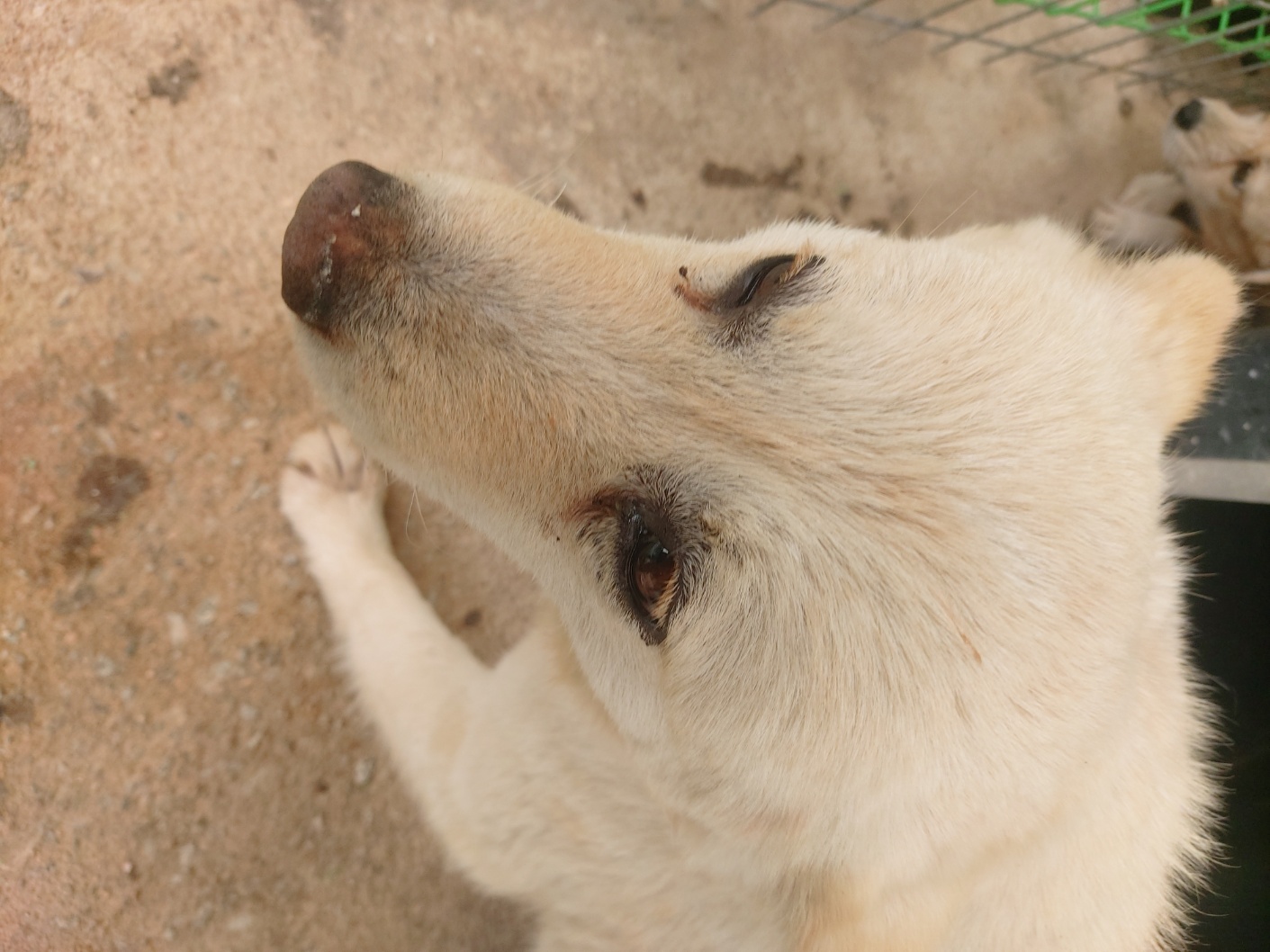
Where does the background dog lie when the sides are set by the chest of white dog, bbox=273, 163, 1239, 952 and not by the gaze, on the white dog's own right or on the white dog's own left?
on the white dog's own right

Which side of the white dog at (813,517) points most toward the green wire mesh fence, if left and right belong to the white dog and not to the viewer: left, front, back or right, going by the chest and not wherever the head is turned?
right

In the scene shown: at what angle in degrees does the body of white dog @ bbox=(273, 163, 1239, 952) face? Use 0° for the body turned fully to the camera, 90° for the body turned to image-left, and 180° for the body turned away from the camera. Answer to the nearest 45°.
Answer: approximately 90°
